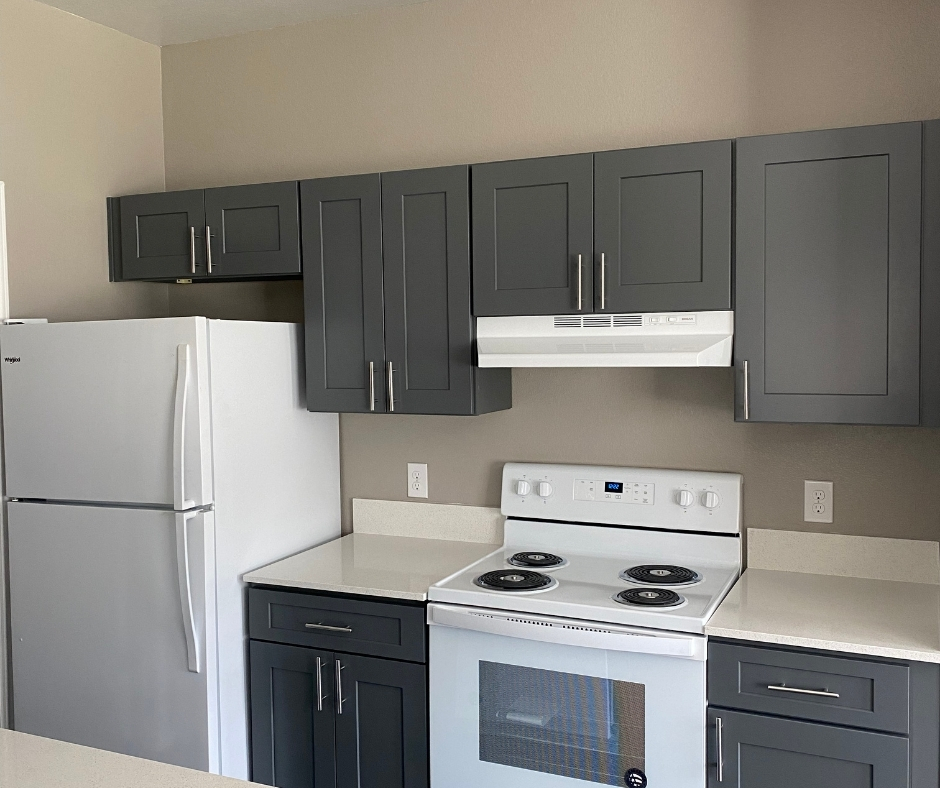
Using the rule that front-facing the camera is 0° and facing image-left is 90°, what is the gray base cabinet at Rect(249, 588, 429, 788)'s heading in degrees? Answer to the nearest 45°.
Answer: approximately 45°

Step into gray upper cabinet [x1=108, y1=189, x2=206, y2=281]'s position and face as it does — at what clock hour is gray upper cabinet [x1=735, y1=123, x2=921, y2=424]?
gray upper cabinet [x1=735, y1=123, x2=921, y2=424] is roughly at 9 o'clock from gray upper cabinet [x1=108, y1=189, x2=206, y2=281].

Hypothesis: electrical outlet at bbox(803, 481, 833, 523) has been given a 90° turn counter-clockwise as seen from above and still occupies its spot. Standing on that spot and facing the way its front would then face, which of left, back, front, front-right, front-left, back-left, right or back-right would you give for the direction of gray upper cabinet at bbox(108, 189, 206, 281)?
back

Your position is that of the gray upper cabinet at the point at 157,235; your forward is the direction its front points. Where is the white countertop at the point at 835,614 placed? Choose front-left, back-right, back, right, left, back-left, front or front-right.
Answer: left

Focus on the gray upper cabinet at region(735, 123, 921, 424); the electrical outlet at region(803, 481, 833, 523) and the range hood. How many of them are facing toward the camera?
3

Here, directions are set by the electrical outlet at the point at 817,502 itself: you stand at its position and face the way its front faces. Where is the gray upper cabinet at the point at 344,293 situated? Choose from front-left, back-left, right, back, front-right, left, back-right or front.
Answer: right

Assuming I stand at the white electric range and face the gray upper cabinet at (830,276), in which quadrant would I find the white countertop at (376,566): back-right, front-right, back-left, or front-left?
back-left

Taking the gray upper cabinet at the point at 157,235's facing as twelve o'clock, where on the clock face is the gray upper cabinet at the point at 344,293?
the gray upper cabinet at the point at 344,293 is roughly at 9 o'clock from the gray upper cabinet at the point at 157,235.

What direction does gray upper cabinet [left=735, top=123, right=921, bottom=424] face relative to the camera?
toward the camera

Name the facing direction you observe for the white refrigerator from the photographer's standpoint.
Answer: facing the viewer and to the left of the viewer

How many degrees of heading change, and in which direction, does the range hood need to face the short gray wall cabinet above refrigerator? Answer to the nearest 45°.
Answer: approximately 90° to its right

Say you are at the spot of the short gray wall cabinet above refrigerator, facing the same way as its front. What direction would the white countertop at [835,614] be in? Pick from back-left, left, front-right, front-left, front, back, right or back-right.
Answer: left

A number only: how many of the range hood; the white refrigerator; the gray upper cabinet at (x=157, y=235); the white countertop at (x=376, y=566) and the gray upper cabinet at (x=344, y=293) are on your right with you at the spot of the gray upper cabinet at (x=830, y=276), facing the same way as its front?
5

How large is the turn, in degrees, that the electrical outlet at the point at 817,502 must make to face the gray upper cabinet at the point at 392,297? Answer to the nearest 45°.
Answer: approximately 90° to its right

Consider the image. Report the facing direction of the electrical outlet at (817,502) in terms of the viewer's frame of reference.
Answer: facing the viewer
